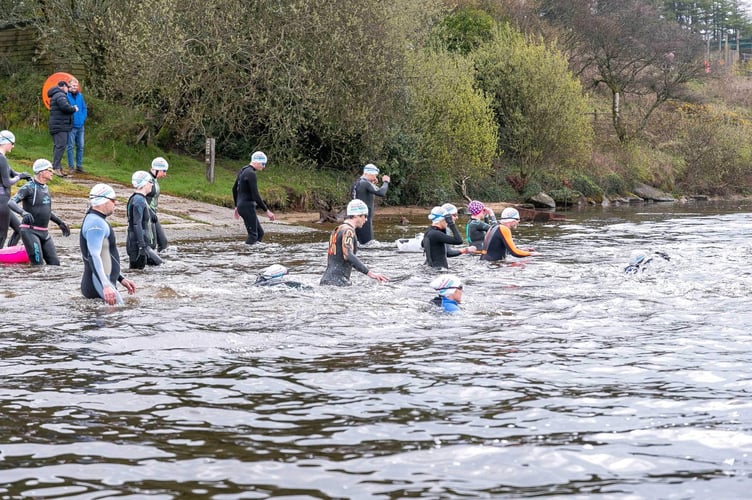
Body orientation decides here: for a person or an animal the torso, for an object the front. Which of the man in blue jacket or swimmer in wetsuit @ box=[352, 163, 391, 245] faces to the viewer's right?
the swimmer in wetsuit

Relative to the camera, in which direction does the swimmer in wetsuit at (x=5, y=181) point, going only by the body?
to the viewer's right

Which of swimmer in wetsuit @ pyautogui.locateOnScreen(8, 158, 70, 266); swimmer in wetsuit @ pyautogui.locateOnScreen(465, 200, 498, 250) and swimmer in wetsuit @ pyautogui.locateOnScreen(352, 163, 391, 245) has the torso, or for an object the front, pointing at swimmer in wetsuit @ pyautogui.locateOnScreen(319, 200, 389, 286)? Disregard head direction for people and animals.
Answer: swimmer in wetsuit @ pyautogui.locateOnScreen(8, 158, 70, 266)

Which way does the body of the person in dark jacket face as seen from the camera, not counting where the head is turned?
to the viewer's right

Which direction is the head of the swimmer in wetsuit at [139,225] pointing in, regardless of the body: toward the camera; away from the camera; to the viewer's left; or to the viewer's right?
to the viewer's right

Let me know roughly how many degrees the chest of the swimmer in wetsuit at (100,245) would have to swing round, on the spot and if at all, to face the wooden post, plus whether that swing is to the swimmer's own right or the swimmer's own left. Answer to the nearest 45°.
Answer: approximately 90° to the swimmer's own left

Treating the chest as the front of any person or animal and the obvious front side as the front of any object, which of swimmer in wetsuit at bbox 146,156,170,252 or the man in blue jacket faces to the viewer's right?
the swimmer in wetsuit

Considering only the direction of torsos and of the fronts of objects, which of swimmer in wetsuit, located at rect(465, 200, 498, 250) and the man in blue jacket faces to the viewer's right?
the swimmer in wetsuit

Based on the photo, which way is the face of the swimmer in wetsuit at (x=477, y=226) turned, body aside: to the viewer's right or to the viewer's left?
to the viewer's right

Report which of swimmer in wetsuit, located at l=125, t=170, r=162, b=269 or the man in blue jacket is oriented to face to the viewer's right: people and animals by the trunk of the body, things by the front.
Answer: the swimmer in wetsuit

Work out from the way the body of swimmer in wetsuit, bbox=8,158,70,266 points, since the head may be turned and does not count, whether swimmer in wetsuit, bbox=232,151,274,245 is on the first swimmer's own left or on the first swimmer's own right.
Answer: on the first swimmer's own left
